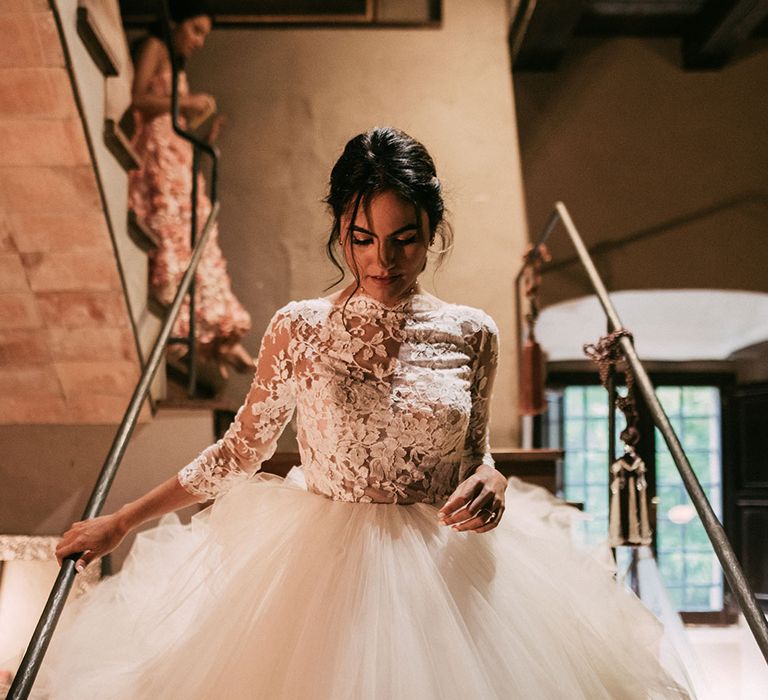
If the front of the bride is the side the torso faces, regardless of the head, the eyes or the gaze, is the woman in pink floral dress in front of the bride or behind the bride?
behind

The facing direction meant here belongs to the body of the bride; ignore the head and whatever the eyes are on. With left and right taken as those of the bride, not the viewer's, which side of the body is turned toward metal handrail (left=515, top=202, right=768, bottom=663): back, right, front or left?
left

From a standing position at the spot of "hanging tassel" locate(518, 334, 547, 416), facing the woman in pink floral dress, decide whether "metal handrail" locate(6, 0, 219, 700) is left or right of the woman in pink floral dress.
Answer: left

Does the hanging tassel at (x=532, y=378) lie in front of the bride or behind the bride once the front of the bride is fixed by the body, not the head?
behind

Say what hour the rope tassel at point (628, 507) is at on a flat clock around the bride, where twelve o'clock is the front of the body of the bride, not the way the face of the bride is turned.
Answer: The rope tassel is roughly at 8 o'clock from the bride.

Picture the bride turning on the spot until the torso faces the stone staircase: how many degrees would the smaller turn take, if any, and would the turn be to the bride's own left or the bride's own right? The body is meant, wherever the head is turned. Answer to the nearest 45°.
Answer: approximately 135° to the bride's own right

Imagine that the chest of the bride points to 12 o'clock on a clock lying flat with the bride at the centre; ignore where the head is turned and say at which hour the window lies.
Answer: The window is roughly at 7 o'clock from the bride.

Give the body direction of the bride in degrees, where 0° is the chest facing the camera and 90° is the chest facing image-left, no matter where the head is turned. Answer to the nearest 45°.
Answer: approximately 0°
